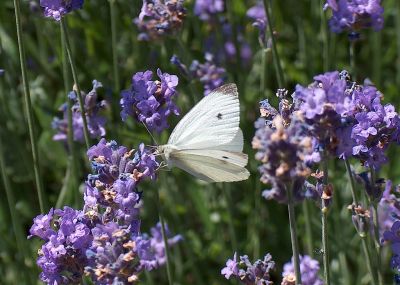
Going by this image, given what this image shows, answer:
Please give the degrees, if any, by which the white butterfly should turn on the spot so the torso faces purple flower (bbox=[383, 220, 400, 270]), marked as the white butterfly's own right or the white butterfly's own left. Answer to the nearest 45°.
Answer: approximately 180°

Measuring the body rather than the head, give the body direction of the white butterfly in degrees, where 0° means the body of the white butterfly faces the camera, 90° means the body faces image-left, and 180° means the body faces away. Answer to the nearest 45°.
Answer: approximately 90°

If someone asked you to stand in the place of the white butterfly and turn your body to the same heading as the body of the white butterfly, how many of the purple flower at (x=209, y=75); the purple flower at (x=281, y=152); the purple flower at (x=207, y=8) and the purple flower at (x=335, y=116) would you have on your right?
2

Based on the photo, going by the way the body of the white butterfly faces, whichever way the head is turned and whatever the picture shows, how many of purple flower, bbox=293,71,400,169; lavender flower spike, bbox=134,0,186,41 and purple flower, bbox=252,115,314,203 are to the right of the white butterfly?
1

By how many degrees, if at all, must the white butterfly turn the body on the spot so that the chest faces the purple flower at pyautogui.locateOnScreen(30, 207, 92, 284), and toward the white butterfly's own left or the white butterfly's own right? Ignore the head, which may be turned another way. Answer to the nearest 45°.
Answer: approximately 45° to the white butterfly's own left

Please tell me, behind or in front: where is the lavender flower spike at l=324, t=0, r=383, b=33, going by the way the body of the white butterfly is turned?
behind
